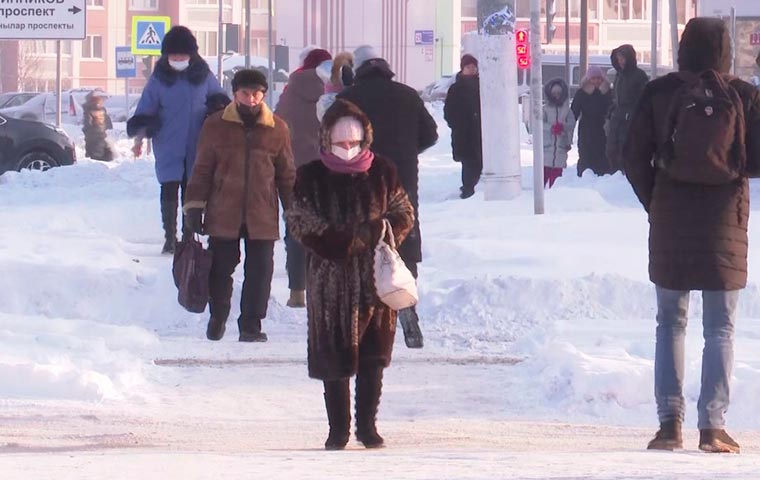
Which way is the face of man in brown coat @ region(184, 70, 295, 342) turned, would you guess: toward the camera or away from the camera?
toward the camera

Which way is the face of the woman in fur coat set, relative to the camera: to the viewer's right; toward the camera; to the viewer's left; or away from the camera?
toward the camera

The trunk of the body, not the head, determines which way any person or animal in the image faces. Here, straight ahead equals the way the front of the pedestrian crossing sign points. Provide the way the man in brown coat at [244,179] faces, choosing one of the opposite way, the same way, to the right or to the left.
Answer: the same way

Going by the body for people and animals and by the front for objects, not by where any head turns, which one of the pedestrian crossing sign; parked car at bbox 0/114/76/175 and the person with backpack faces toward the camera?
the pedestrian crossing sign

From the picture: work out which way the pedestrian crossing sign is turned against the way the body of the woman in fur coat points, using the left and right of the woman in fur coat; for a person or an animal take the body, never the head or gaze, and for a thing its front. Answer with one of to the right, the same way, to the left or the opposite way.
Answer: the same way

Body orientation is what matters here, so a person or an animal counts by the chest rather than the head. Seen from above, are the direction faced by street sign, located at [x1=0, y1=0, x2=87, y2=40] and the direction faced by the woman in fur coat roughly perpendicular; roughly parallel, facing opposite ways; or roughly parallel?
roughly parallel

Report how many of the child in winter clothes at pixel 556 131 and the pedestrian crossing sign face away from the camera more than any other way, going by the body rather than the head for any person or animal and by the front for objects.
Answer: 0

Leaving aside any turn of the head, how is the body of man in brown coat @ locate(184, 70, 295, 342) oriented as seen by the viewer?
toward the camera

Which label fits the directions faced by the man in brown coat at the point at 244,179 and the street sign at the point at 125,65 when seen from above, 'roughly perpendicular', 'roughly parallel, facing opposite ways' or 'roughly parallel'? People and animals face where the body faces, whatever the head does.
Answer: roughly parallel

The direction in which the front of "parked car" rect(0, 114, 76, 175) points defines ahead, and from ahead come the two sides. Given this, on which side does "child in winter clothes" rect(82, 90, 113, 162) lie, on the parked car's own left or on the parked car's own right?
on the parked car's own left

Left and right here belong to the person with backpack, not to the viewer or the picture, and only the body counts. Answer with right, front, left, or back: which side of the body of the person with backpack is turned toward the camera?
back

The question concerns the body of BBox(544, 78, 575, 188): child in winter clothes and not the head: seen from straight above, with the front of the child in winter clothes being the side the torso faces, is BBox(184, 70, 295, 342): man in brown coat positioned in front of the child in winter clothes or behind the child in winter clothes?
in front

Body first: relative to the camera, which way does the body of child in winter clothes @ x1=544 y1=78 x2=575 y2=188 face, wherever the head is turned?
toward the camera

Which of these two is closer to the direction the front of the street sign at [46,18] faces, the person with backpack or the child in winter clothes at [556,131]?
the person with backpack

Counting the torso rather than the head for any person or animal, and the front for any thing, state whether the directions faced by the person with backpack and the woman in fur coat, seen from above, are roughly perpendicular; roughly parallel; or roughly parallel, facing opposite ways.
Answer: roughly parallel, facing opposite ways

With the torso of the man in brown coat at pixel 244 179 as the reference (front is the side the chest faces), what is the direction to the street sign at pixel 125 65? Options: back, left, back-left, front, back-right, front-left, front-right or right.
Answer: back

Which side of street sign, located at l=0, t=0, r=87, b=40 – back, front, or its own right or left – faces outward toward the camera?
front

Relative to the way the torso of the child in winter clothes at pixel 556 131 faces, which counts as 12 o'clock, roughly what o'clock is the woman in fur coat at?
The woman in fur coat is roughly at 12 o'clock from the child in winter clothes.
